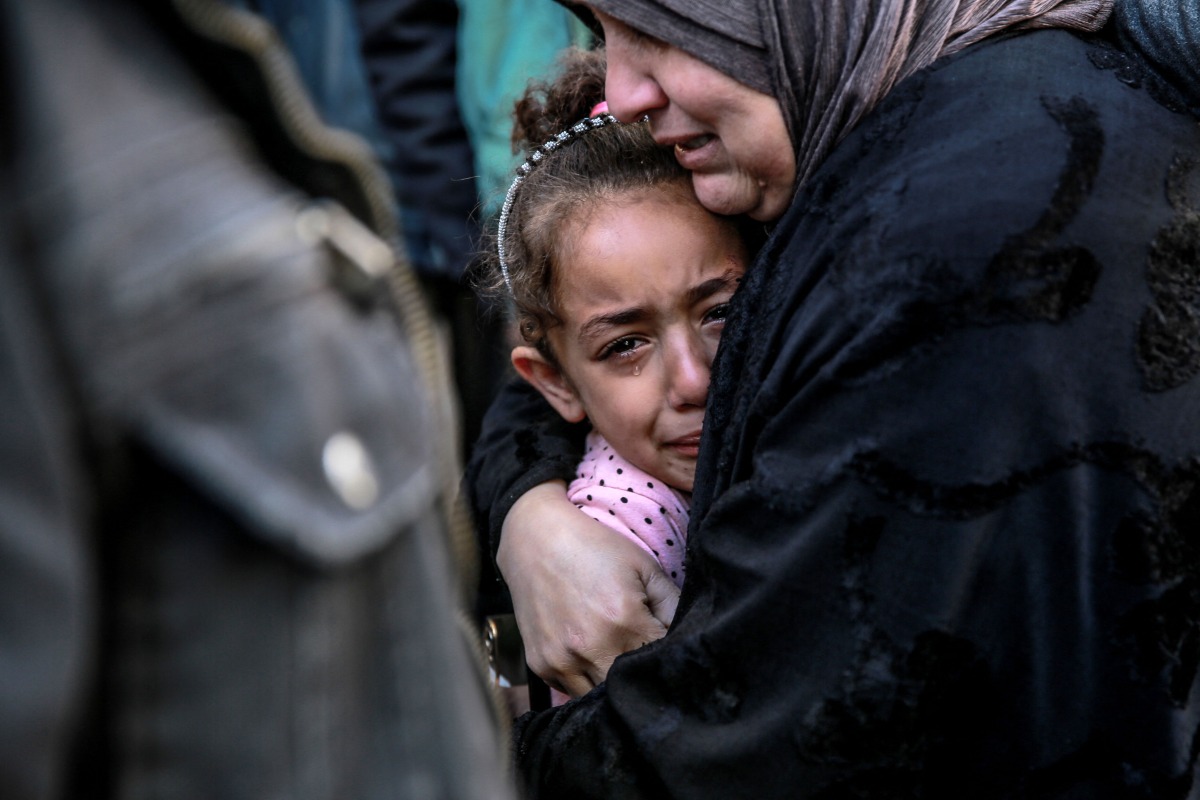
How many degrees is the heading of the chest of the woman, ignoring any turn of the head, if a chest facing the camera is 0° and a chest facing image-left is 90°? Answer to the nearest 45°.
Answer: approximately 90°

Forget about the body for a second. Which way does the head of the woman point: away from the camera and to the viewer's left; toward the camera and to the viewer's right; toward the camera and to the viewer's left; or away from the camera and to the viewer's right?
toward the camera and to the viewer's left
